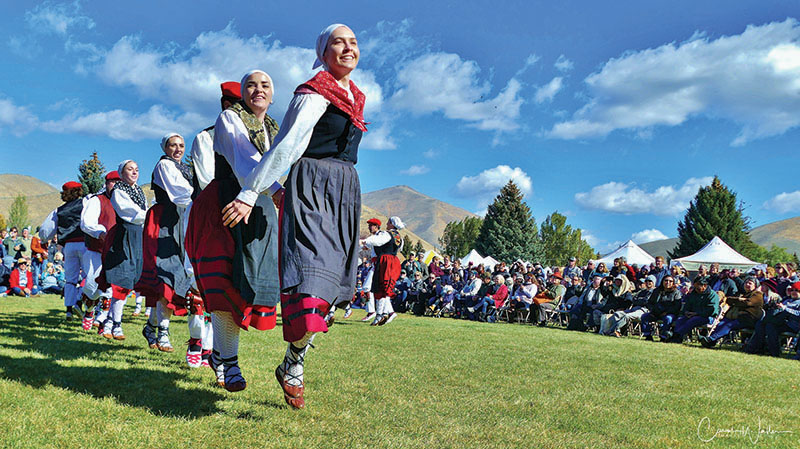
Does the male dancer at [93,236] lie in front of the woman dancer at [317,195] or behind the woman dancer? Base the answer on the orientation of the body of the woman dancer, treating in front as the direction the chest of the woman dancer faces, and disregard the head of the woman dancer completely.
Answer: behind

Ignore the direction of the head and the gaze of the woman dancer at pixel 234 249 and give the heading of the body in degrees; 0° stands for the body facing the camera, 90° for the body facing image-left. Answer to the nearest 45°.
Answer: approximately 315°

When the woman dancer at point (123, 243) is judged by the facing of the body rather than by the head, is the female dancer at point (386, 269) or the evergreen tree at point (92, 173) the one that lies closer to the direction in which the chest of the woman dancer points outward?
the female dancer

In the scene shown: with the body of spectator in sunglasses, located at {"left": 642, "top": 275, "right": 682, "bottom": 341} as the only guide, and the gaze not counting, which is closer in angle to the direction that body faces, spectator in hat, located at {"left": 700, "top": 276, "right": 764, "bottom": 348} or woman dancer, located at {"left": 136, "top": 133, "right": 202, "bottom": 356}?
the woman dancer

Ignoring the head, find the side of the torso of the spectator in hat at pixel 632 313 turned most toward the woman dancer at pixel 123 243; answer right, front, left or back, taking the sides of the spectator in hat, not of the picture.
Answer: front

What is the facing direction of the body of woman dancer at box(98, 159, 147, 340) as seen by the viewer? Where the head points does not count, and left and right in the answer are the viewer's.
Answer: facing the viewer and to the right of the viewer

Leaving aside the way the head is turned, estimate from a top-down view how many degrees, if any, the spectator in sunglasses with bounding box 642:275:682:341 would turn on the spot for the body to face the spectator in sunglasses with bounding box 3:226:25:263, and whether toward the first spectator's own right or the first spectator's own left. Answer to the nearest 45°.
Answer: approximately 45° to the first spectator's own right

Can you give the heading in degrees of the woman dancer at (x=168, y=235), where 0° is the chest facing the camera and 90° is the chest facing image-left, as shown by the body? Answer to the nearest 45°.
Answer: approximately 315°

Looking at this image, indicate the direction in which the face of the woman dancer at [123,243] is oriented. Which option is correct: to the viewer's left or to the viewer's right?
to the viewer's right

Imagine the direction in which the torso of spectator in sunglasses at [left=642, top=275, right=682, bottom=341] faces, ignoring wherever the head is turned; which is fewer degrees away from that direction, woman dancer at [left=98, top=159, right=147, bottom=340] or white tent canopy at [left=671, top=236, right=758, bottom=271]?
the woman dancer

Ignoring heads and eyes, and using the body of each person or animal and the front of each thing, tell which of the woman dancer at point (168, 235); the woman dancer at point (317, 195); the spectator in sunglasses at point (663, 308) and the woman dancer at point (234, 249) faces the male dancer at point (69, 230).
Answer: the spectator in sunglasses

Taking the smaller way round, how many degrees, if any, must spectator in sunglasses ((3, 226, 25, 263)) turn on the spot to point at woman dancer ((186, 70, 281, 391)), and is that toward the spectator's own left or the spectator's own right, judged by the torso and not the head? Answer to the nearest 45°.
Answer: approximately 45° to the spectator's own right

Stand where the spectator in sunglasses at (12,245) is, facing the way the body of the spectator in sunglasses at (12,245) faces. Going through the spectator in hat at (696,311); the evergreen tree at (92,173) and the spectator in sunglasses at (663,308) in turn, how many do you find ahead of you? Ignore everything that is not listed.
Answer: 2
